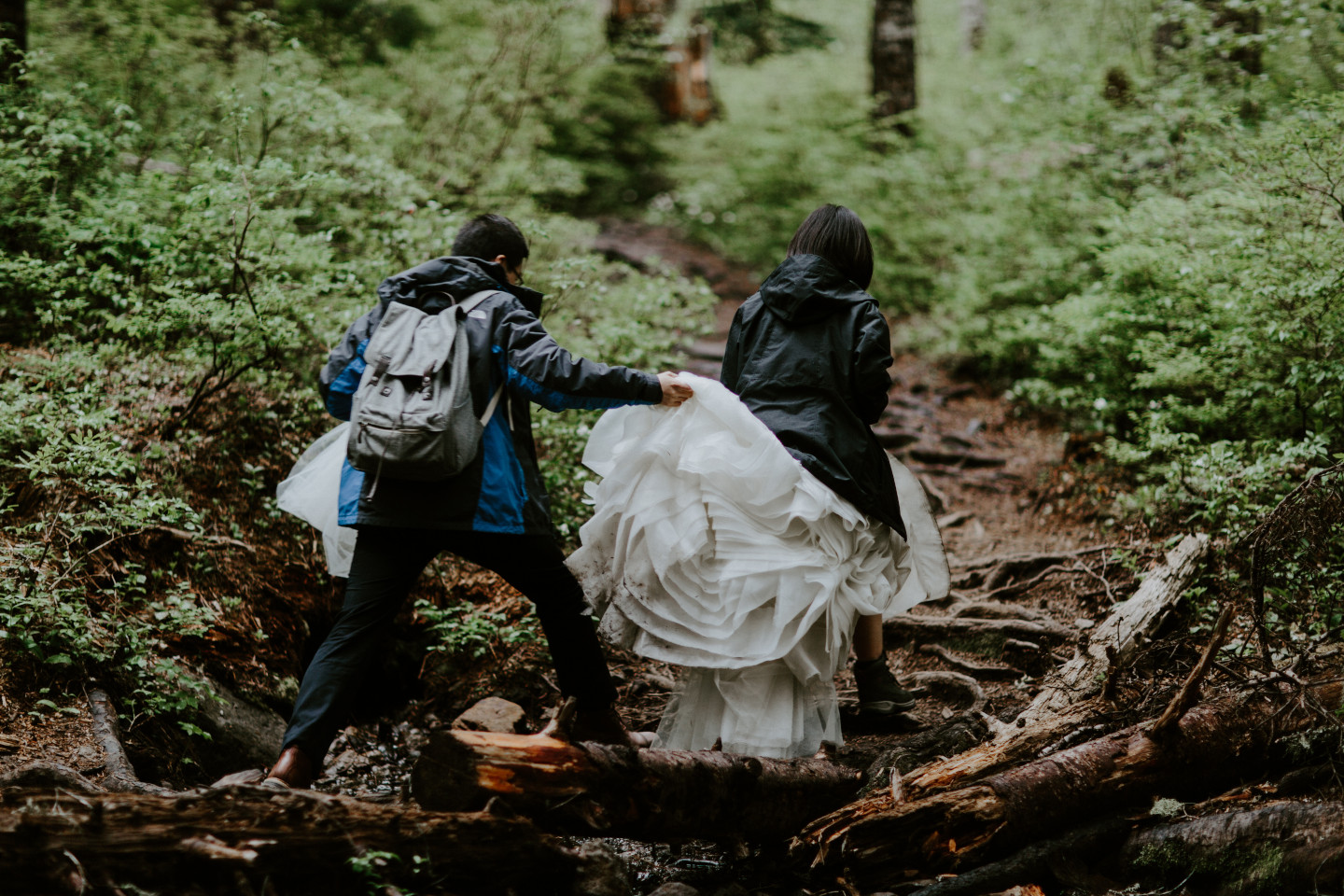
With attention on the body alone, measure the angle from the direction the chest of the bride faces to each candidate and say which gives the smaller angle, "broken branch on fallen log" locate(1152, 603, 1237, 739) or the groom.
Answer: the broken branch on fallen log

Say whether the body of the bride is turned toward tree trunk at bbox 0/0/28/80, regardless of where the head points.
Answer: no

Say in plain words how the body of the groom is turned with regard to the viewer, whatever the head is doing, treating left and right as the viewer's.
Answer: facing away from the viewer and to the right of the viewer

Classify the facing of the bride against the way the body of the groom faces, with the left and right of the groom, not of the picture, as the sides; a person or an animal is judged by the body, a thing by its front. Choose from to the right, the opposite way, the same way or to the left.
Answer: the same way

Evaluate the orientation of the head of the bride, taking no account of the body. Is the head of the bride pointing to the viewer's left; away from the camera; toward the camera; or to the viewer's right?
away from the camera

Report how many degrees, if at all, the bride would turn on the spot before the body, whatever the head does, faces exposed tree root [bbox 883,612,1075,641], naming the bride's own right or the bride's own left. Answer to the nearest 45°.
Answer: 0° — they already face it

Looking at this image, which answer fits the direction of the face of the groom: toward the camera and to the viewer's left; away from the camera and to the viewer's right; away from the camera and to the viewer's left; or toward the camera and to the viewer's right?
away from the camera and to the viewer's right

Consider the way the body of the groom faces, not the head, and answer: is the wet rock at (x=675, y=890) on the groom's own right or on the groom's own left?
on the groom's own right

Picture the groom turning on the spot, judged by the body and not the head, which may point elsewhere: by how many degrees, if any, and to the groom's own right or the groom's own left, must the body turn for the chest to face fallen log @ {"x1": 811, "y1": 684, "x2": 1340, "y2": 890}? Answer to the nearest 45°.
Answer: approximately 90° to the groom's own right

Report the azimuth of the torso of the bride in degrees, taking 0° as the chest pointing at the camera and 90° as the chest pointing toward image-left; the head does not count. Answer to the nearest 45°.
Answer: approximately 225°

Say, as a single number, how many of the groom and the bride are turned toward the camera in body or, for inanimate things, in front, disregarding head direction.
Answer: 0

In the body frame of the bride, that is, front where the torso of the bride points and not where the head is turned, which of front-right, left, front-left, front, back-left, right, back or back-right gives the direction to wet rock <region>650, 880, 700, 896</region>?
back-right

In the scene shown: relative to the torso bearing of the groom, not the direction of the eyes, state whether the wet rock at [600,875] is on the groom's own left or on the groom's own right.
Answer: on the groom's own right
